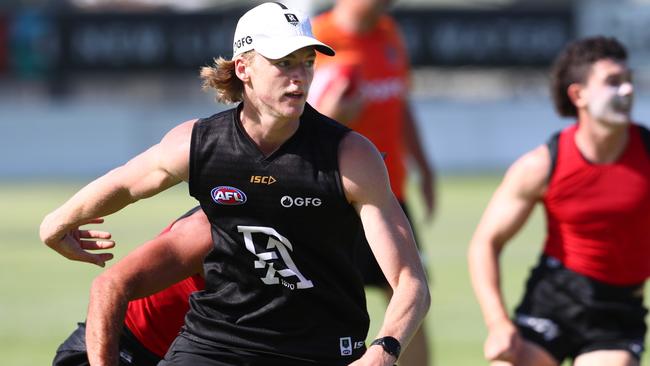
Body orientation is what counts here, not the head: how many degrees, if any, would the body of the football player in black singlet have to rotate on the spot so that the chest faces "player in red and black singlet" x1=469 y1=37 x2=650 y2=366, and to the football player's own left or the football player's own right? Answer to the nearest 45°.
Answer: approximately 135° to the football player's own left

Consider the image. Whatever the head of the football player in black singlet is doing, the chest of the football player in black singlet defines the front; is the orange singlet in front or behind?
behind
